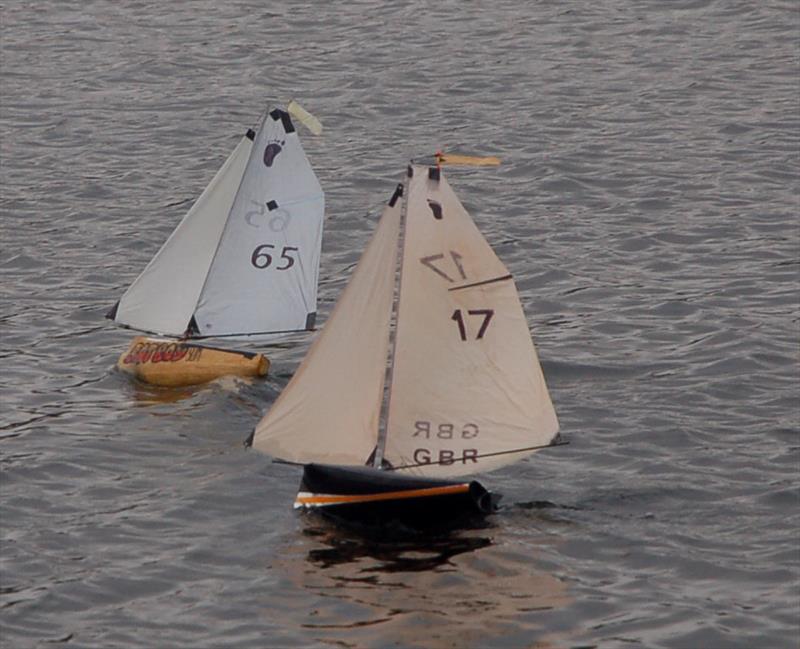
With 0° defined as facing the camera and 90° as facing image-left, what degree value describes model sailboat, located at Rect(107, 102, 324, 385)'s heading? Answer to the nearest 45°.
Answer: approximately 90°

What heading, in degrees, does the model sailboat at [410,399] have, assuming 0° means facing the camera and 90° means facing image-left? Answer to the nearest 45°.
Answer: approximately 90°
